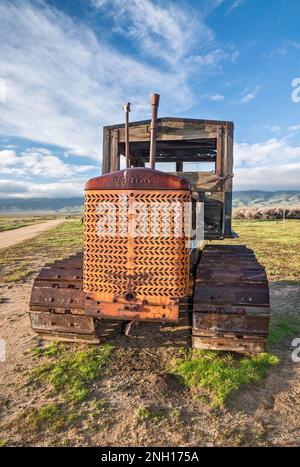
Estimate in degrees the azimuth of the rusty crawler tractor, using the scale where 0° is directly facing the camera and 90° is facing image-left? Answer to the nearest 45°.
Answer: approximately 0°
